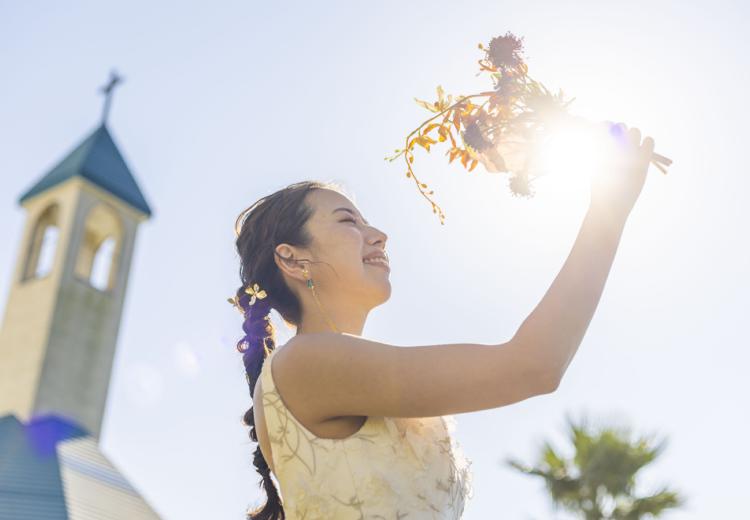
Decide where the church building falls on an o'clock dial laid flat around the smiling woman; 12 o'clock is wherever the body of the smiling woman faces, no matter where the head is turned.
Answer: The church building is roughly at 8 o'clock from the smiling woman.

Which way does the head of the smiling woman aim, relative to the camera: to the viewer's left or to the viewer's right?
to the viewer's right

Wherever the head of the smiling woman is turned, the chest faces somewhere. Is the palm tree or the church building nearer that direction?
the palm tree

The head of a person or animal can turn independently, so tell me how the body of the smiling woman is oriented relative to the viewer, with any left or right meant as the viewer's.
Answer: facing to the right of the viewer

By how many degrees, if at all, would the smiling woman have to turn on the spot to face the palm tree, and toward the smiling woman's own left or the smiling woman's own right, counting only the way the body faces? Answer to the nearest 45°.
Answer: approximately 90° to the smiling woman's own left
